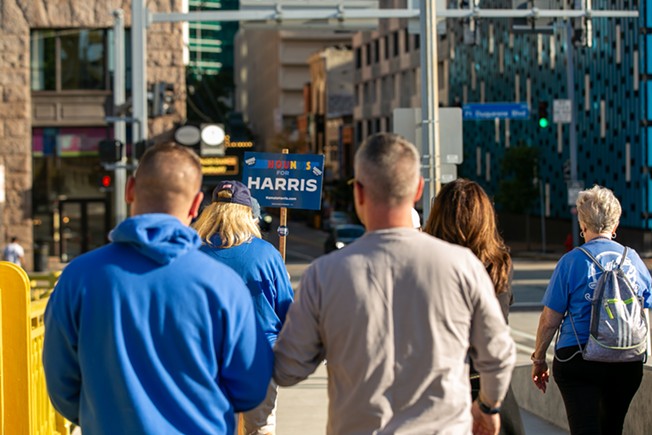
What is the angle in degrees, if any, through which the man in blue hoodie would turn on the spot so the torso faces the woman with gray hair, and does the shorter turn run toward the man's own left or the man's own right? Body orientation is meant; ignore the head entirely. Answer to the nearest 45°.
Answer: approximately 45° to the man's own right

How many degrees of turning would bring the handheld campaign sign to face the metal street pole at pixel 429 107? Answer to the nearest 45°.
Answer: approximately 180°

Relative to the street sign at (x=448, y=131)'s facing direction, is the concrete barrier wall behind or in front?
behind

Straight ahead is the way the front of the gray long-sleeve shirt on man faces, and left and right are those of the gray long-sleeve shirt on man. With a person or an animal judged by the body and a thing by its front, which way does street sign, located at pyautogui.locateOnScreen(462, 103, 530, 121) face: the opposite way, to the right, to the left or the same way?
the opposite way

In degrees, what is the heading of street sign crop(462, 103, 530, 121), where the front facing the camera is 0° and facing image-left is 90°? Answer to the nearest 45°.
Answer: approximately 0°

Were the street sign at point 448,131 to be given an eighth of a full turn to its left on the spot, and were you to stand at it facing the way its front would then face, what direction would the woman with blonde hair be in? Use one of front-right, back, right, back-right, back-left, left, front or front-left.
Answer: back-left

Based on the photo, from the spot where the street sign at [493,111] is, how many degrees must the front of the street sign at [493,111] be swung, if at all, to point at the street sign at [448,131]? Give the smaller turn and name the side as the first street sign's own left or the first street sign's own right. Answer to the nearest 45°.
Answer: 0° — it already faces it

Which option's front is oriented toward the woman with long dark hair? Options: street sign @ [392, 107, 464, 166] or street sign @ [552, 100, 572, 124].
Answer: street sign @ [552, 100, 572, 124]

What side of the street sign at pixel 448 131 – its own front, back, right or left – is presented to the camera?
back

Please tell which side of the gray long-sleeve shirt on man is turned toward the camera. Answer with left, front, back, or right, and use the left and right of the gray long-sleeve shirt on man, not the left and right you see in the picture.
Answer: back

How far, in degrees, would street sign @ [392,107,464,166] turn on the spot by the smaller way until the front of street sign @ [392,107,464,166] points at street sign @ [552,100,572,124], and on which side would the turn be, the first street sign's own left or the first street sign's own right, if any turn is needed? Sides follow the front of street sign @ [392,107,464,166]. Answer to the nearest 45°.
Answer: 0° — it already faces it

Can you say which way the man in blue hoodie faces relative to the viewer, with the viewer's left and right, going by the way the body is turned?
facing away from the viewer

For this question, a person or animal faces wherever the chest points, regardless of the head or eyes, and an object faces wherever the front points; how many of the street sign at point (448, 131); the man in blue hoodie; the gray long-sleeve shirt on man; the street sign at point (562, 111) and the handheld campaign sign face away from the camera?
3
